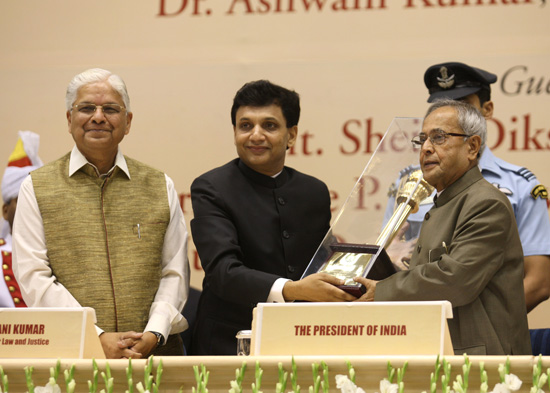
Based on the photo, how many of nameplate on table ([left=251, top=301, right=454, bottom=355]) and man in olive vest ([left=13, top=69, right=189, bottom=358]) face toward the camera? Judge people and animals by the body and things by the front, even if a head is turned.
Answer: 2

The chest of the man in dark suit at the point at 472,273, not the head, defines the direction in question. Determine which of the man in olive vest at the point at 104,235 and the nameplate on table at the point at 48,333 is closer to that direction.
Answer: the nameplate on table

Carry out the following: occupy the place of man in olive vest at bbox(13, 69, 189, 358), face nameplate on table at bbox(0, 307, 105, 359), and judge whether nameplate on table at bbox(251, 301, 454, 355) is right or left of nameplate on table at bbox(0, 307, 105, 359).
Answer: left

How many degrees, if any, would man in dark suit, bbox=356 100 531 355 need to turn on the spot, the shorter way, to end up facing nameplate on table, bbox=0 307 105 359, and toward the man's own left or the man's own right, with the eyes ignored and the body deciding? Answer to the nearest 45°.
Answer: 0° — they already face it

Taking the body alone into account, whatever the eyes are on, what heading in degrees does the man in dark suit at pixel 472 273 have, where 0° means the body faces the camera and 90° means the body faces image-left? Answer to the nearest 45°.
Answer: approximately 45°

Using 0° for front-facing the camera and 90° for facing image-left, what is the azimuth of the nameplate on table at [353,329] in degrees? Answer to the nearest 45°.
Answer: approximately 0°
